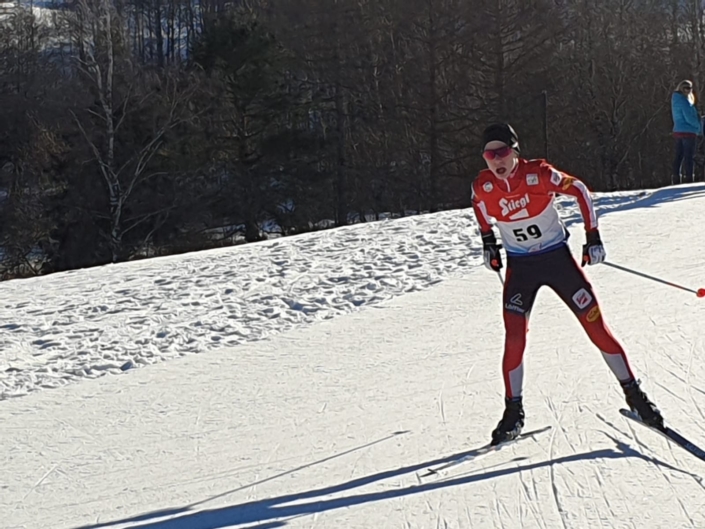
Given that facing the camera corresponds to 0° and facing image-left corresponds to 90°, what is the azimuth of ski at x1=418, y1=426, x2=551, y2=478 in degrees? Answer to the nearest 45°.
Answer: approximately 45°

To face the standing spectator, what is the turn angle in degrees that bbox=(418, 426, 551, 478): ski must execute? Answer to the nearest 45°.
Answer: approximately 135° to its right
